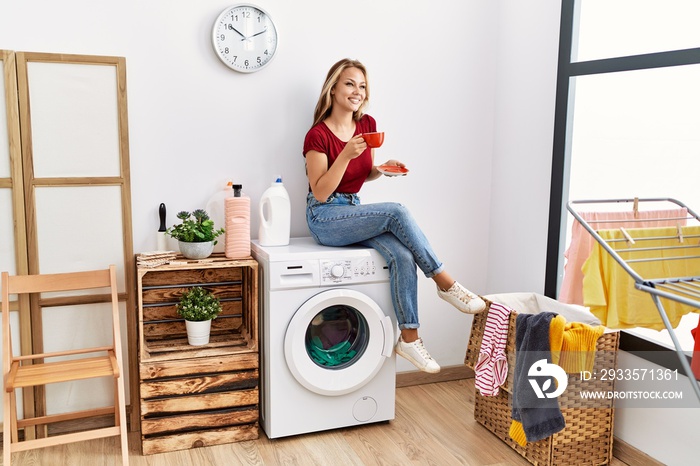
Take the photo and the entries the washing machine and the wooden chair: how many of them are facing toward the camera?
2

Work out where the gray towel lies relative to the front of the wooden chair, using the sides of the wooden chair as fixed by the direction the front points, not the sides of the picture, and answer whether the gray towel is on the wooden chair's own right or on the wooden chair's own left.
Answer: on the wooden chair's own left

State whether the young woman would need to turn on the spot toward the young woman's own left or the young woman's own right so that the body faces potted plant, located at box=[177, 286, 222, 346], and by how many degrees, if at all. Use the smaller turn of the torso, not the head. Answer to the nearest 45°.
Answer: approximately 135° to the young woman's own right

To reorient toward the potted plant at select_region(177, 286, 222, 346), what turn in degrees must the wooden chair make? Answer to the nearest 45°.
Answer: approximately 90° to its left

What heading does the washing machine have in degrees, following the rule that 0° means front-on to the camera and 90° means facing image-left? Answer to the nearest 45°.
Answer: approximately 0°

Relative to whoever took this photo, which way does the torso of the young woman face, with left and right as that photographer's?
facing the viewer and to the right of the viewer

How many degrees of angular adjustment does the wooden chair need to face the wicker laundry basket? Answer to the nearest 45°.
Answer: approximately 45° to its left

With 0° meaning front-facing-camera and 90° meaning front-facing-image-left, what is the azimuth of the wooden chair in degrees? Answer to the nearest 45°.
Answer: approximately 0°

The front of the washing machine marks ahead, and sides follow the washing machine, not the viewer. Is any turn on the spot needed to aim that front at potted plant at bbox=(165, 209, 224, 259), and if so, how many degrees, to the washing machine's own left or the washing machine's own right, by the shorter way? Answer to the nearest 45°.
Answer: approximately 90° to the washing machine's own right

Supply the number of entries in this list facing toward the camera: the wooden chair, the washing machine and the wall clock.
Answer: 3

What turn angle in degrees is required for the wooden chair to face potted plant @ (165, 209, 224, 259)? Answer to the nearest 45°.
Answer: approximately 90° to its left
